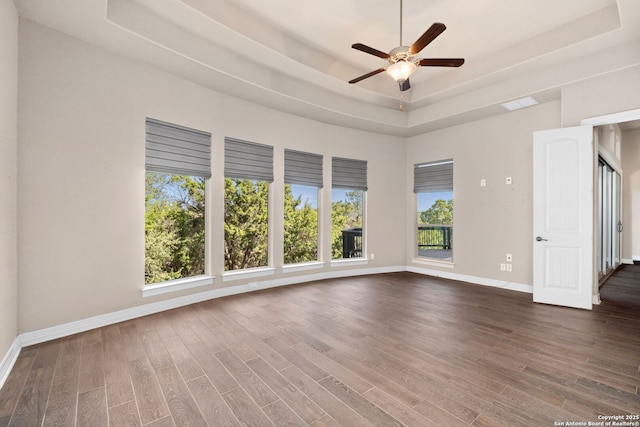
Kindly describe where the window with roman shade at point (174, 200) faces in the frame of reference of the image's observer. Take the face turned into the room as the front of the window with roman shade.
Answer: facing the viewer and to the right of the viewer

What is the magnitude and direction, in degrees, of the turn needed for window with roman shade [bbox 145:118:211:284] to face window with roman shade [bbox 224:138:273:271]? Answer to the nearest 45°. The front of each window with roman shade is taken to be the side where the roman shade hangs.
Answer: approximately 45° to its left

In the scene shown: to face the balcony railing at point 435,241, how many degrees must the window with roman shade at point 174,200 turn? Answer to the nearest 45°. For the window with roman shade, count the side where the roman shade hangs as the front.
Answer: approximately 45° to its left

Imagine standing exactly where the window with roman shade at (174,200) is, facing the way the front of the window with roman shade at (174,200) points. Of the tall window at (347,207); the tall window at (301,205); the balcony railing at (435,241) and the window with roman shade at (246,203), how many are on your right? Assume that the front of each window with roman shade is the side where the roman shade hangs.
0

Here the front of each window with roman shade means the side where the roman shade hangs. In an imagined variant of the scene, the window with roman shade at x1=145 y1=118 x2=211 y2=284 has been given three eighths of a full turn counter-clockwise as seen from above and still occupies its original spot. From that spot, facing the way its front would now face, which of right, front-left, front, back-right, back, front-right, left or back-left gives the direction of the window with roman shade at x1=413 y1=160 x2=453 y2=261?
right

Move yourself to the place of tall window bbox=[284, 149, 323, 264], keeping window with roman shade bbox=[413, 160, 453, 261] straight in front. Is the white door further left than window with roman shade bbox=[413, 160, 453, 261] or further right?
right

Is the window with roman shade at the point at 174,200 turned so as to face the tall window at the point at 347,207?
no

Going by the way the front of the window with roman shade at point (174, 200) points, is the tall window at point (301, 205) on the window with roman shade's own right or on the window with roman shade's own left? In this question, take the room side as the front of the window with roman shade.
on the window with roman shade's own left

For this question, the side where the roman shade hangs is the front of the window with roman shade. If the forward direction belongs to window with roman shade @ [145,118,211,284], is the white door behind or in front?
in front
